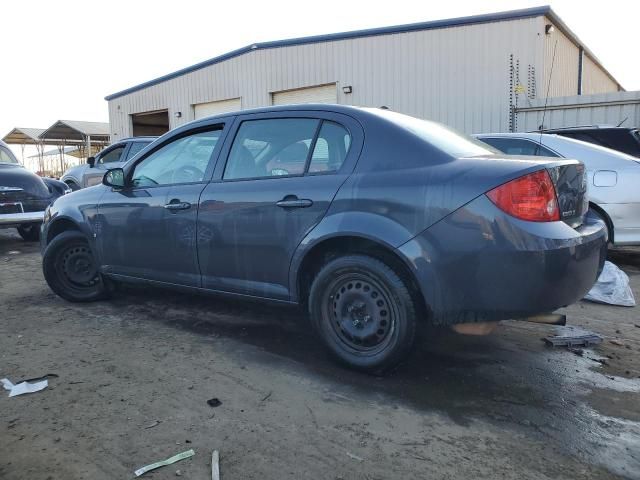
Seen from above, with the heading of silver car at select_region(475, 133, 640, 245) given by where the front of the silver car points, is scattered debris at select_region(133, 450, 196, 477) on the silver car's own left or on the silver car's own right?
on the silver car's own left

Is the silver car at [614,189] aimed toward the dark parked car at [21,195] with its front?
yes

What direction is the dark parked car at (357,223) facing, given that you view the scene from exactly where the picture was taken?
facing away from the viewer and to the left of the viewer

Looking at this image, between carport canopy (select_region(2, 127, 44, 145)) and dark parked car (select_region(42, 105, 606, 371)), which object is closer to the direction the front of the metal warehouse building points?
the dark parked car

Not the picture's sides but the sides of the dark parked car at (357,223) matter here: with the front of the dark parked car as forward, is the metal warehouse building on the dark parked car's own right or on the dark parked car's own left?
on the dark parked car's own right

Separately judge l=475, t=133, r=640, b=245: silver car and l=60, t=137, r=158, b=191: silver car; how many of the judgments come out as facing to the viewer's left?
2

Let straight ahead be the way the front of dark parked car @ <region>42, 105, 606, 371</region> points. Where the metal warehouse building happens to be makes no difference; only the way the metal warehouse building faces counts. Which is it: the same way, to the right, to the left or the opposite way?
to the left

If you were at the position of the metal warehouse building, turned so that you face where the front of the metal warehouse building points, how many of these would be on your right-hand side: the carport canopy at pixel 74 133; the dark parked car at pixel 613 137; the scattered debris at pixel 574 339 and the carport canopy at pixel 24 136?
2

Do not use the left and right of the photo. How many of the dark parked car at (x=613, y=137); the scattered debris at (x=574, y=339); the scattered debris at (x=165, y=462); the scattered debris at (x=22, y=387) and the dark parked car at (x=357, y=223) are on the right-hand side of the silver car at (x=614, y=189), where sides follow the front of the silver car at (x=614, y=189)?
1

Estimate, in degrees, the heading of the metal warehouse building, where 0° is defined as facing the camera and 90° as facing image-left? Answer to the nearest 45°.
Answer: approximately 45°

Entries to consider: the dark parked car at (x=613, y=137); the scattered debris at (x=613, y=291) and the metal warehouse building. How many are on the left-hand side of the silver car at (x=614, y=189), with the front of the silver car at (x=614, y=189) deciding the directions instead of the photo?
1

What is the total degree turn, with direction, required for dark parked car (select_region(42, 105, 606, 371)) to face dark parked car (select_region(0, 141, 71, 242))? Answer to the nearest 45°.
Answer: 0° — it already faces it

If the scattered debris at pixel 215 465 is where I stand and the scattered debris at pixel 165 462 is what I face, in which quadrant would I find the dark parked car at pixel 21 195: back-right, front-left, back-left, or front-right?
front-right

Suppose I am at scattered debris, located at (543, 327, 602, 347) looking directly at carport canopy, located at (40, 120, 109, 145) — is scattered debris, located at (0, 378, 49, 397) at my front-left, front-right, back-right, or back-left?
front-left

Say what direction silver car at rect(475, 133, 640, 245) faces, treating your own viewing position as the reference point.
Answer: facing to the left of the viewer

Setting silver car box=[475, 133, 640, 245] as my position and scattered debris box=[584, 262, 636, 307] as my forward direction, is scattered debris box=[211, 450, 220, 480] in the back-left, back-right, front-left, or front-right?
front-right

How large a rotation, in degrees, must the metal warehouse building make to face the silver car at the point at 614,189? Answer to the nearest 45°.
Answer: approximately 45° to its left

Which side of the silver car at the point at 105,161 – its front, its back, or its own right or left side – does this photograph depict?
left
